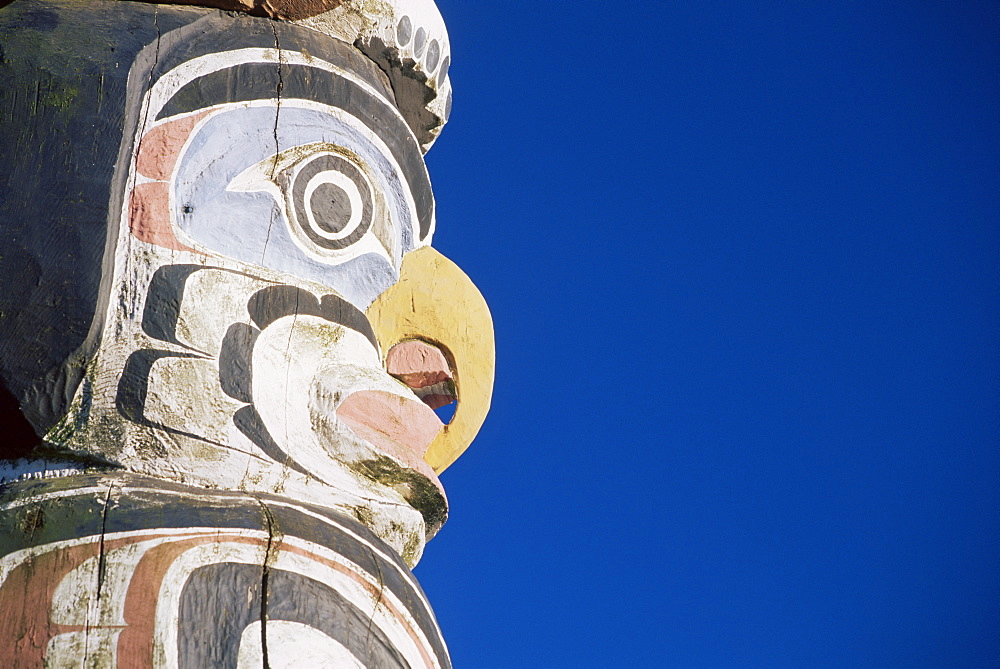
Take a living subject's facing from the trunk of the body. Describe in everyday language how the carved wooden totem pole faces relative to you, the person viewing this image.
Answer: facing to the right of the viewer
